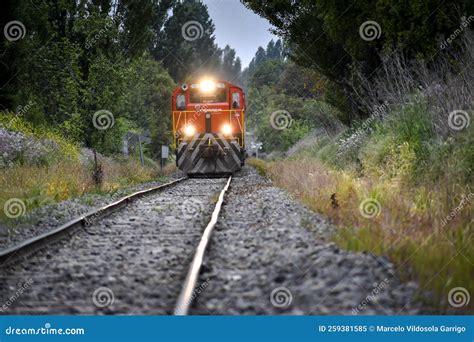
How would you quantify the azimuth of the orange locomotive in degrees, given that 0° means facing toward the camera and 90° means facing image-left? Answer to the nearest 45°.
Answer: approximately 0°
